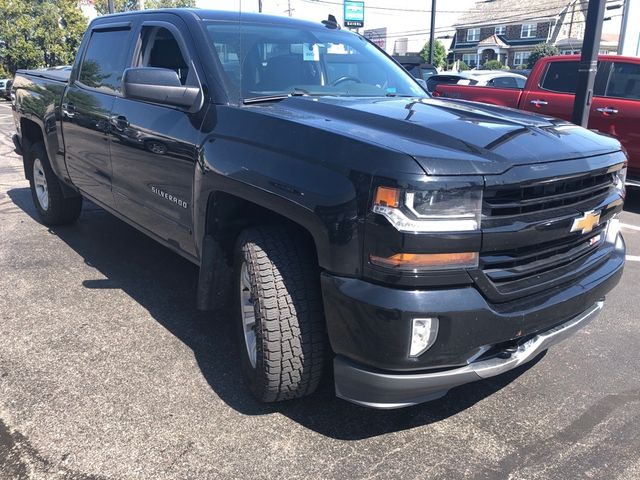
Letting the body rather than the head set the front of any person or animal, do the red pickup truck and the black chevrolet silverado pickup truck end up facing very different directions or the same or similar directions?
same or similar directions

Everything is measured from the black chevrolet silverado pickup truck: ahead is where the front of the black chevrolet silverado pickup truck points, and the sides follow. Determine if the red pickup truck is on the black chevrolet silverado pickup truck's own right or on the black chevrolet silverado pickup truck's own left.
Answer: on the black chevrolet silverado pickup truck's own left

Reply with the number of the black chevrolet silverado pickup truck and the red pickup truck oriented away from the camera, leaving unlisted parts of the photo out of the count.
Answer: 0

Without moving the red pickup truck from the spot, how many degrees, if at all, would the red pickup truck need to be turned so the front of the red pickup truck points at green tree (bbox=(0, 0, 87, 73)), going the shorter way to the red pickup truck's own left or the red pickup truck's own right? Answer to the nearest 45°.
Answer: approximately 180°

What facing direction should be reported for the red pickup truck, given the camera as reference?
facing the viewer and to the right of the viewer

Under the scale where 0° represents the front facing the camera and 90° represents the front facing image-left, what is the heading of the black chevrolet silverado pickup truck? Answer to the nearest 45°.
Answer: approximately 315°

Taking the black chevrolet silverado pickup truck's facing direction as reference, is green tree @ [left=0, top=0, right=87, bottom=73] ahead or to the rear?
to the rear

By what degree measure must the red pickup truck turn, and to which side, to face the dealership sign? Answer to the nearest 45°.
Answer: approximately 135° to its left

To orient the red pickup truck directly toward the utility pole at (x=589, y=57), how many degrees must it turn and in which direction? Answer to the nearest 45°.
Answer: approximately 45° to its right
